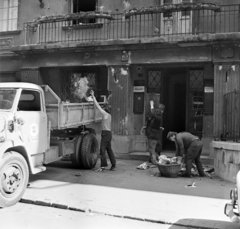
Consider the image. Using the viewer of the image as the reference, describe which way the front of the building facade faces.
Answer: facing the viewer

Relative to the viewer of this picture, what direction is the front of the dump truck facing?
facing the viewer and to the left of the viewer

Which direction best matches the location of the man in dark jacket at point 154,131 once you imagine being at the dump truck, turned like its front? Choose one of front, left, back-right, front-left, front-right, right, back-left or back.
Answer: back

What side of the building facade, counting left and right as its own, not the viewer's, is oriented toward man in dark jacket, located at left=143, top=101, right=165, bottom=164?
front

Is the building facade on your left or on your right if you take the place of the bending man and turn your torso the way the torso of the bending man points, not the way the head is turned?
on your right

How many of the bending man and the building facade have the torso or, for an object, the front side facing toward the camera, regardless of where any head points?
1

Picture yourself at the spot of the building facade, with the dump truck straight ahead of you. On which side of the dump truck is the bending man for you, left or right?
left

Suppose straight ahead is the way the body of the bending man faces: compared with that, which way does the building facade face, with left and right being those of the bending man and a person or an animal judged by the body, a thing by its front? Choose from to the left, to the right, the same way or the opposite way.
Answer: to the left

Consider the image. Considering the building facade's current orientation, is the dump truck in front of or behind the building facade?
in front

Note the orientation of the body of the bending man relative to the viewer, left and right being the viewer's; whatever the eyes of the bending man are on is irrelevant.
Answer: facing to the left of the viewer

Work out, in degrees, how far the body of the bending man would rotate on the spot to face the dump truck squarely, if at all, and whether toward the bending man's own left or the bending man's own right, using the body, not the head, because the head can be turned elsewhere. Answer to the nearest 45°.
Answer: approximately 45° to the bending man's own left
